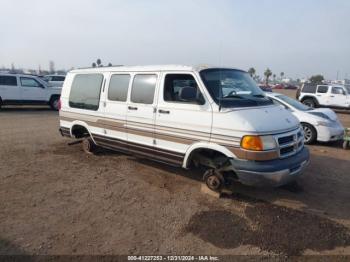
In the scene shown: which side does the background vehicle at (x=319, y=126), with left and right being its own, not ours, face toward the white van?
right

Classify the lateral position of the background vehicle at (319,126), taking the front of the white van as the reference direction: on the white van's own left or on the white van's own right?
on the white van's own left

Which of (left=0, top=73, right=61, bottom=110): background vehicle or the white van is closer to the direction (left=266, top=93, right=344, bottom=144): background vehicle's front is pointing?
the white van

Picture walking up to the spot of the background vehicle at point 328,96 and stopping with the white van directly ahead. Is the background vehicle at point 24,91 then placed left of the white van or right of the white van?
right

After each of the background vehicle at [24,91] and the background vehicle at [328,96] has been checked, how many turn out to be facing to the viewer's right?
2

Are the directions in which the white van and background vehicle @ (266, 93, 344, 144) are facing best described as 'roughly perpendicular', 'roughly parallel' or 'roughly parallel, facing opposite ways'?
roughly parallel

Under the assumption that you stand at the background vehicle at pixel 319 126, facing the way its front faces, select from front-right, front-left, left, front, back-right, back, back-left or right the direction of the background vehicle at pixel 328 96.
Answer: back-left

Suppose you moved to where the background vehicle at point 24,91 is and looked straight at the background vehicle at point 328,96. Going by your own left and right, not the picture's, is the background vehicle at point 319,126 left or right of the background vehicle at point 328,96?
right

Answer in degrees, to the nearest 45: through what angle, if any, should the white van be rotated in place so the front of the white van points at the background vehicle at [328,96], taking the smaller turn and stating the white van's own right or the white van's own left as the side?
approximately 90° to the white van's own left

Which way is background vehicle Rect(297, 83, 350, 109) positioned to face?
to the viewer's right

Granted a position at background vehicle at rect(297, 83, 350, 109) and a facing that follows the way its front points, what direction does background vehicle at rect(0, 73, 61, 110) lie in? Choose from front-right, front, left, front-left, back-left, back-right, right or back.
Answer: back-right

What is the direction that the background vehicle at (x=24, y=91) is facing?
to the viewer's right

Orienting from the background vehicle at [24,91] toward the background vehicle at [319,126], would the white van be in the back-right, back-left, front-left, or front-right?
front-right

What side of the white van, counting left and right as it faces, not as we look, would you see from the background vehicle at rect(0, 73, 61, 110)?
back

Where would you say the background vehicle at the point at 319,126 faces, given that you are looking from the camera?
facing the viewer and to the right of the viewer
